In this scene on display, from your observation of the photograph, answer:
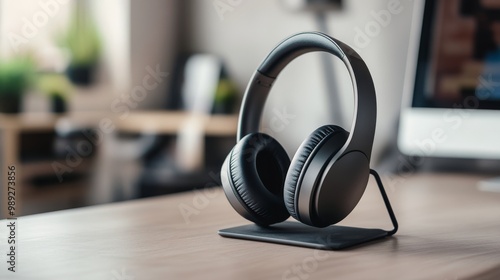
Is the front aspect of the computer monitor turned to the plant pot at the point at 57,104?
no

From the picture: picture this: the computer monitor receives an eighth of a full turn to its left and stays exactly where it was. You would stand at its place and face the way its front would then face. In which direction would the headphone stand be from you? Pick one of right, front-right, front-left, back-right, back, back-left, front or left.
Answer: front-right

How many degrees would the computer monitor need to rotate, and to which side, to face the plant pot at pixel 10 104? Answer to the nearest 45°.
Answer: approximately 135° to its right

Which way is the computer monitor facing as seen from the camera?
toward the camera

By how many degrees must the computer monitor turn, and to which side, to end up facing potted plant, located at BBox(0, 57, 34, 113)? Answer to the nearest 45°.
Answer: approximately 135° to its right

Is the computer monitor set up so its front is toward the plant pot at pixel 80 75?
no

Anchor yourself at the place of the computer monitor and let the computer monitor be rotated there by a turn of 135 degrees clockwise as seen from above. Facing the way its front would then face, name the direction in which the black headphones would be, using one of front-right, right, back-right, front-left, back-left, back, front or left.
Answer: back-left

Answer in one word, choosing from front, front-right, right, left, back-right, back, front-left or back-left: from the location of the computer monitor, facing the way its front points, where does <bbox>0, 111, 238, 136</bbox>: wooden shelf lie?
back-right

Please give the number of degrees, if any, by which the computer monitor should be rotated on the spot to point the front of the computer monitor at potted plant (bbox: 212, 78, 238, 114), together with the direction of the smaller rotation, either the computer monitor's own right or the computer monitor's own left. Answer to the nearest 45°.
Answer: approximately 135° to the computer monitor's own right

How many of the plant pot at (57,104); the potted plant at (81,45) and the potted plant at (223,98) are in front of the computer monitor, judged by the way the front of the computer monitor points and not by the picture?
0

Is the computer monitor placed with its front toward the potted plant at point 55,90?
no
